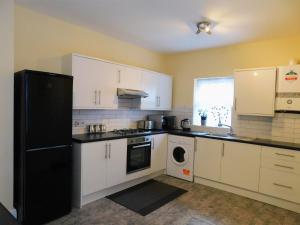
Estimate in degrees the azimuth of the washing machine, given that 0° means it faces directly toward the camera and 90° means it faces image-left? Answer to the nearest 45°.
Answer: approximately 45°

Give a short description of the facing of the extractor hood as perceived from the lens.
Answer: facing the viewer and to the right of the viewer

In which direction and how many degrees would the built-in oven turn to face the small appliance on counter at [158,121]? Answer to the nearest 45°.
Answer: approximately 90° to its left

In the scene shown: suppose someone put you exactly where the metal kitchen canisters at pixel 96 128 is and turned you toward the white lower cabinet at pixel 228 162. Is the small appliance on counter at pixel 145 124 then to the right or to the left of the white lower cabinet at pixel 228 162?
left

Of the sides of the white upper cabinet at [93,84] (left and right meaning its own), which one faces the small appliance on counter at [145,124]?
left

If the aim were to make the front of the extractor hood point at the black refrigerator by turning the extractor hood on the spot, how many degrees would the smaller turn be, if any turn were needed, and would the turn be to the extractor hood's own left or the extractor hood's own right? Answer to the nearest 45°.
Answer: approximately 90° to the extractor hood's own right

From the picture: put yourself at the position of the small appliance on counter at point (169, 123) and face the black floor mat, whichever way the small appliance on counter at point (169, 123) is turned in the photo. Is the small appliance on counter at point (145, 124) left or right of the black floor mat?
right

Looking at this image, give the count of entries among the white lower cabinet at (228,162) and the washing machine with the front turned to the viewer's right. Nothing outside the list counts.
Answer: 0
